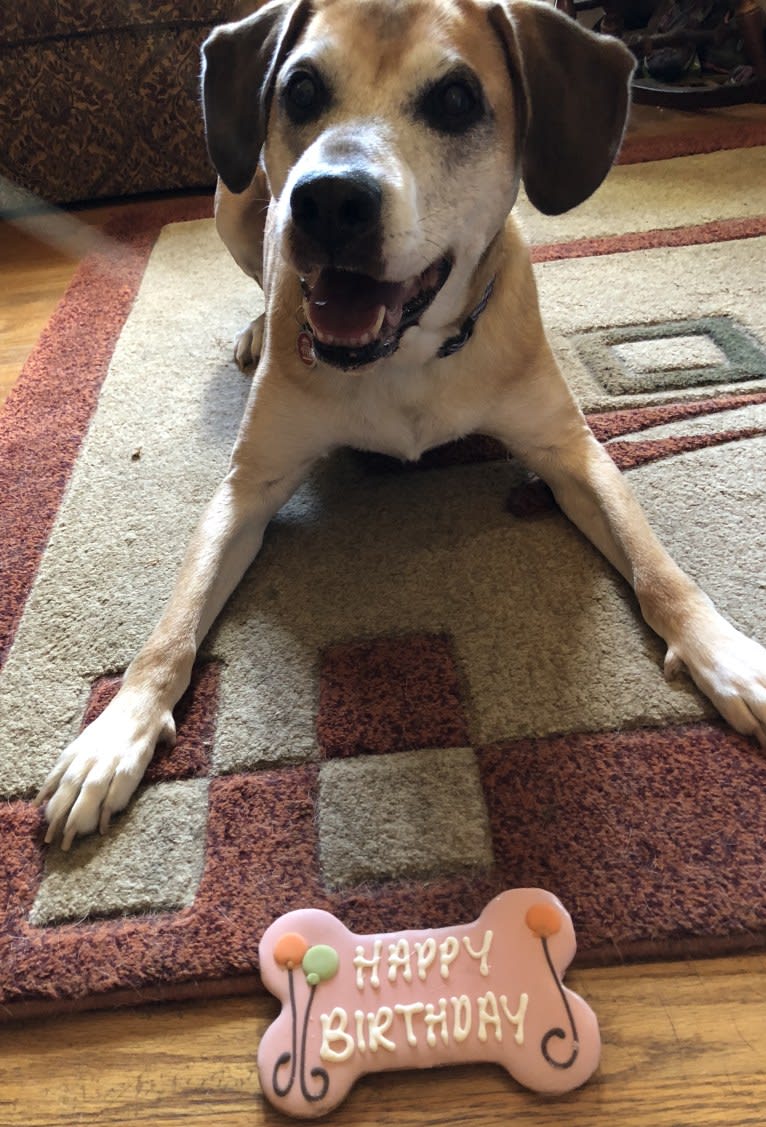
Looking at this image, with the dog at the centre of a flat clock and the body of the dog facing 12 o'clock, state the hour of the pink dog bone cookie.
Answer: The pink dog bone cookie is roughly at 12 o'clock from the dog.

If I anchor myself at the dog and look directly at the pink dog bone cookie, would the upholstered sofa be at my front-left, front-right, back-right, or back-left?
back-right

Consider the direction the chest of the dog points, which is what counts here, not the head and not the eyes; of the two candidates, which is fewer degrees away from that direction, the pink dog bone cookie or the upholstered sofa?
the pink dog bone cookie

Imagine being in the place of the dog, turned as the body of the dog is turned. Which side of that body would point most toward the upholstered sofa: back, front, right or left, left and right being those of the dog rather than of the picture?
back

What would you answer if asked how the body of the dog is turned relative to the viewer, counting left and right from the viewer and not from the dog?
facing the viewer
